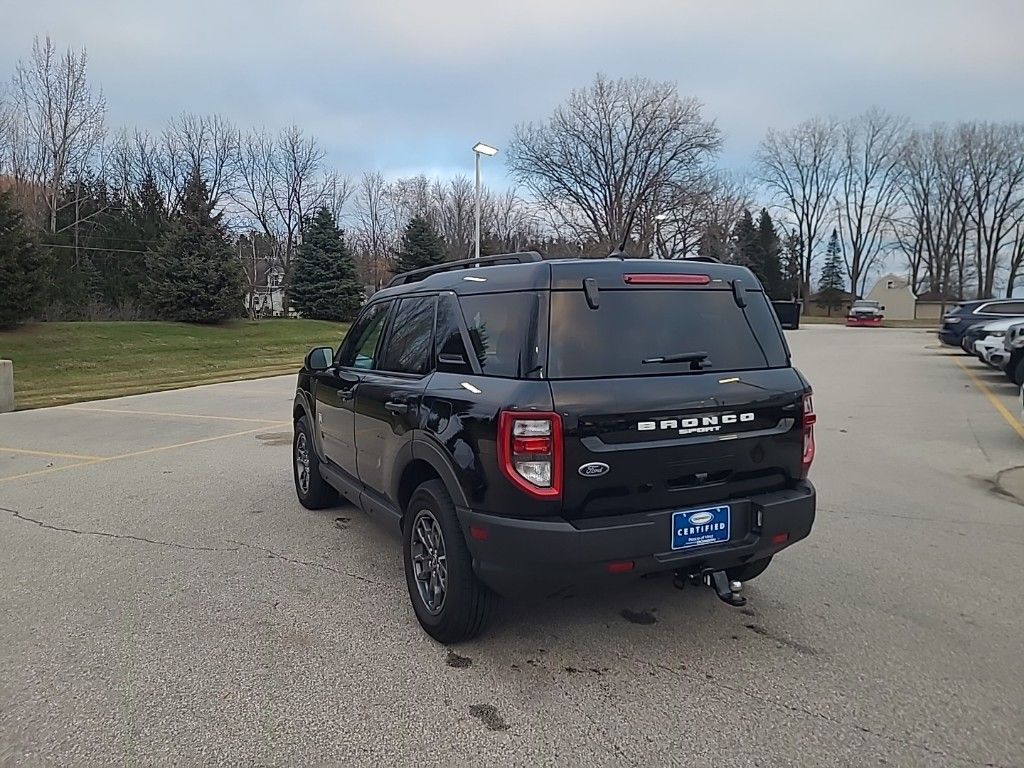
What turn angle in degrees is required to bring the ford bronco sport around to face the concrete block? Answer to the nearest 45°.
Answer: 0° — it already faces it

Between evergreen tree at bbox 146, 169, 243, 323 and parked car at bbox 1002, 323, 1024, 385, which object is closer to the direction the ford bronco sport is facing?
the evergreen tree

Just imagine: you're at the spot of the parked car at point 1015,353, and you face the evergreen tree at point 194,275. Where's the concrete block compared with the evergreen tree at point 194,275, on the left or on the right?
left

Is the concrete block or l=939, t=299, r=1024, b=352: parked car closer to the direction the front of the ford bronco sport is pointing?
the concrete block

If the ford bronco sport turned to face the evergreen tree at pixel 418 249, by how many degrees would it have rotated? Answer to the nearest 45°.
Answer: approximately 45° to its right

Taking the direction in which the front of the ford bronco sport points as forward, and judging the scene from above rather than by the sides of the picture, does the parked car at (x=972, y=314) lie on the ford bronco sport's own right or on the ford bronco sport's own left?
on the ford bronco sport's own right

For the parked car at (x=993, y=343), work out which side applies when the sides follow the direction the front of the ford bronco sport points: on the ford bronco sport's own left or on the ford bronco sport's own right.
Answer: on the ford bronco sport's own right

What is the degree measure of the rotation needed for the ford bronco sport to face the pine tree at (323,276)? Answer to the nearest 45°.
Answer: approximately 45° to its right

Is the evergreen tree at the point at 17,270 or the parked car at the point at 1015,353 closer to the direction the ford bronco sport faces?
the evergreen tree

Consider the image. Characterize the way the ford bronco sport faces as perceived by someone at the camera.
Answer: facing away from the viewer and to the left of the viewer

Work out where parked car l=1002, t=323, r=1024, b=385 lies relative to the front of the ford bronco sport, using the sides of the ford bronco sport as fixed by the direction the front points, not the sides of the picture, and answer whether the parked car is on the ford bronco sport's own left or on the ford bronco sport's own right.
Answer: on the ford bronco sport's own right
